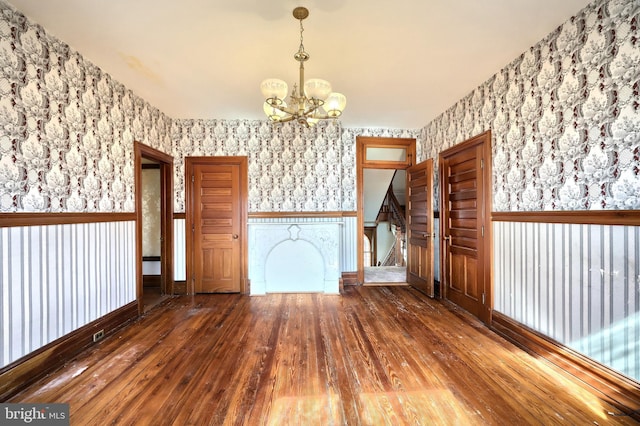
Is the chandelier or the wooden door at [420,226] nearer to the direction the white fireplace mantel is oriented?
the chandelier

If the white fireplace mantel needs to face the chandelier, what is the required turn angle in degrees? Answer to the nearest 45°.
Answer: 0° — it already faces it

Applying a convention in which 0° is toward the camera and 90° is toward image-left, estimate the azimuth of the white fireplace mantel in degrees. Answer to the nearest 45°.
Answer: approximately 0°

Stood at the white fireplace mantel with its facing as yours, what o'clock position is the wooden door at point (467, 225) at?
The wooden door is roughly at 10 o'clock from the white fireplace mantel.

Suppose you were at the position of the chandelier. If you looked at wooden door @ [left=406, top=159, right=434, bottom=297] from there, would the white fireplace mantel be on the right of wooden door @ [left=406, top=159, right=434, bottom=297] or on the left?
left

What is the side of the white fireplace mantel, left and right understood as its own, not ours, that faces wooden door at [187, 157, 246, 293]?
right

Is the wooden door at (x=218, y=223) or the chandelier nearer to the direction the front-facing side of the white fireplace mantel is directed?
the chandelier

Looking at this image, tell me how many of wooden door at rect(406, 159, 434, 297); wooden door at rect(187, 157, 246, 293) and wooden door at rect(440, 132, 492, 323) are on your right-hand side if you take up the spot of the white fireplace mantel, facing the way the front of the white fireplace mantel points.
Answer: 1

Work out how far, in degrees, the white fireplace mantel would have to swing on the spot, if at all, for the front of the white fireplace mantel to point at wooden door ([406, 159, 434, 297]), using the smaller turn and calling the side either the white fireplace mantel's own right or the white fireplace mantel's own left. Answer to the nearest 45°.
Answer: approximately 90° to the white fireplace mantel's own left

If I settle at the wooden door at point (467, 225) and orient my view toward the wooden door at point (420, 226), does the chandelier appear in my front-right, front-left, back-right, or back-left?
back-left
